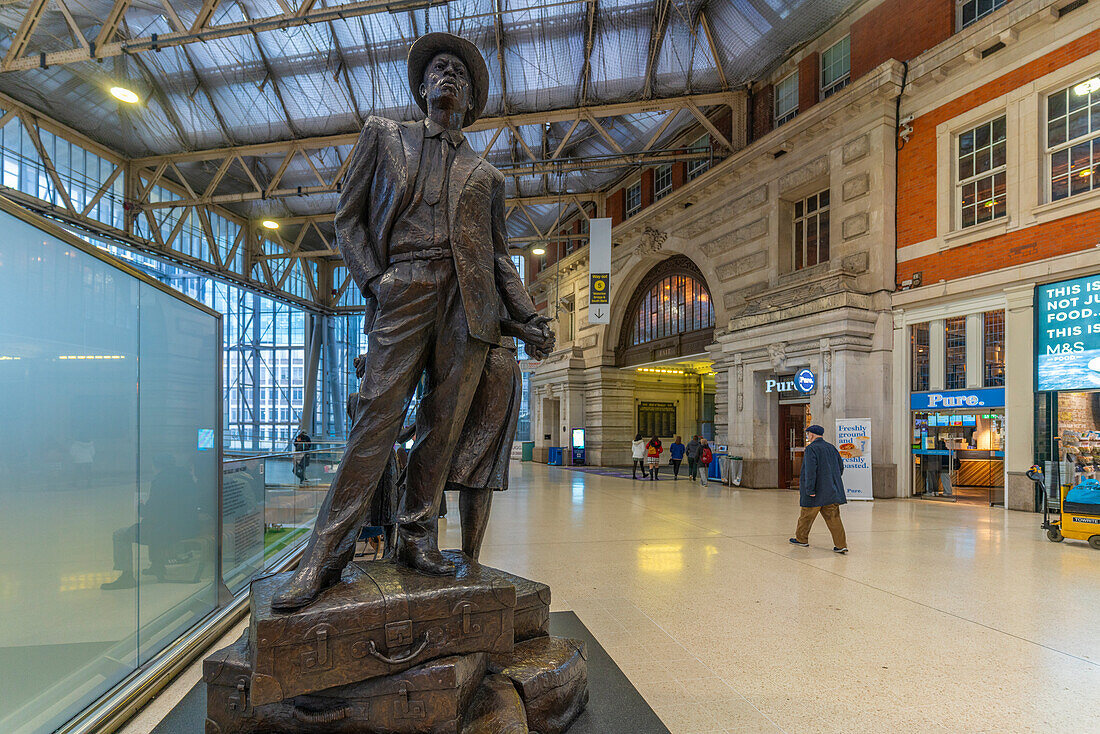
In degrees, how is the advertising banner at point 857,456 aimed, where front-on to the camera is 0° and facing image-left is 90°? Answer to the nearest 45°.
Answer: approximately 0°

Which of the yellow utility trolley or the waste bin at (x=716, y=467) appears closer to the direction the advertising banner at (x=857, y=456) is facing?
the yellow utility trolley

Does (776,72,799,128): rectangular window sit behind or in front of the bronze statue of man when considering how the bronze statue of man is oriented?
behind

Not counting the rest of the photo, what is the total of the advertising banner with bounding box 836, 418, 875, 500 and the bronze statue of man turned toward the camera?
2

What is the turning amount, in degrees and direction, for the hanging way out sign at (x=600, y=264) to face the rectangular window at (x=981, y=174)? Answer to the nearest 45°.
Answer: approximately 45° to its left

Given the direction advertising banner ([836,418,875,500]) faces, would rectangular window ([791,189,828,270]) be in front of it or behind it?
behind

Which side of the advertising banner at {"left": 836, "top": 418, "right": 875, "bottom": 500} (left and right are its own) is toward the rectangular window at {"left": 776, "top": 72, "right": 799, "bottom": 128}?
back

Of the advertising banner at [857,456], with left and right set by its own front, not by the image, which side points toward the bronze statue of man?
front

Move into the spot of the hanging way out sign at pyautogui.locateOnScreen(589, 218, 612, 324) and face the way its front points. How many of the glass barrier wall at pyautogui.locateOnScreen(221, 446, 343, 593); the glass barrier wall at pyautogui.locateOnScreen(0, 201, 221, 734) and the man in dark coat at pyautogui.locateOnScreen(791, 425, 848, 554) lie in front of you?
3

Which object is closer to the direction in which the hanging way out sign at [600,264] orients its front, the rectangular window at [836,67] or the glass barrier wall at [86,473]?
the glass barrier wall
